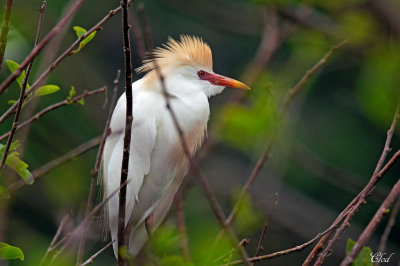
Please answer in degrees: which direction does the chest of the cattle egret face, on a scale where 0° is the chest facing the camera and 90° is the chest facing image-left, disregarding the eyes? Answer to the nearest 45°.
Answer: approximately 270°

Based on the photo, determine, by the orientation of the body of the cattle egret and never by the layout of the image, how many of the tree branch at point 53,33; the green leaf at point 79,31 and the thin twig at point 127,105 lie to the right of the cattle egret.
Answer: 3

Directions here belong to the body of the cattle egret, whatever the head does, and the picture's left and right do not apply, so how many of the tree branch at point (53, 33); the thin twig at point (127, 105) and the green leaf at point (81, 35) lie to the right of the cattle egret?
3

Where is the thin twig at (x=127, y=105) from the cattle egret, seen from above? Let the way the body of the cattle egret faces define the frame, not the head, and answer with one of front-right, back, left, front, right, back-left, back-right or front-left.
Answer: right
